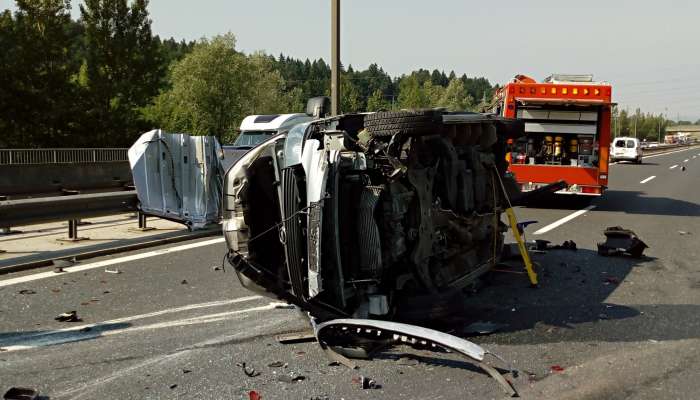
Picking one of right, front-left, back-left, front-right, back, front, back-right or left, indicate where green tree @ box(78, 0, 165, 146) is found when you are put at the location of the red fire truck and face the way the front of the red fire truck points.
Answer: front-left

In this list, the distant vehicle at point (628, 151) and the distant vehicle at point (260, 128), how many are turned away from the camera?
1

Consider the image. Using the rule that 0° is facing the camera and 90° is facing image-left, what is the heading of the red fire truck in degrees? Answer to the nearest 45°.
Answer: approximately 180°

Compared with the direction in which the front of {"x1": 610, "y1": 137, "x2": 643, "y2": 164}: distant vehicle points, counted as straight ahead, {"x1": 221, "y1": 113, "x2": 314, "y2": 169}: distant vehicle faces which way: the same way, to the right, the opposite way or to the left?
the opposite way

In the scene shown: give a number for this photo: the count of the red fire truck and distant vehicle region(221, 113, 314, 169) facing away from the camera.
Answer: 1

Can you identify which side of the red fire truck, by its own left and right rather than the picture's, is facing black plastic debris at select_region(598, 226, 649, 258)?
back

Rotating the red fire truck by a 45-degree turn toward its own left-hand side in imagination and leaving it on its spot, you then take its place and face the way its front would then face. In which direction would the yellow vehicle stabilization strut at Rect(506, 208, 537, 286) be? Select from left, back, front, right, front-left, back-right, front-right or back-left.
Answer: back-left

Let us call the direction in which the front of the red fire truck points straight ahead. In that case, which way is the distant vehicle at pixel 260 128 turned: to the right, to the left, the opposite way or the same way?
the opposite way

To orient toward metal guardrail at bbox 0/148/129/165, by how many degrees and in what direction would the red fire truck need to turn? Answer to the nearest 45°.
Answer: approximately 90° to its left

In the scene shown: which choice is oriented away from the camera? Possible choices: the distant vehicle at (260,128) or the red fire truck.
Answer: the red fire truck

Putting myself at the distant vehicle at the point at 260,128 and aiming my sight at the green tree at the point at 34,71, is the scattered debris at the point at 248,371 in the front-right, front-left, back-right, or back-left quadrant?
back-left

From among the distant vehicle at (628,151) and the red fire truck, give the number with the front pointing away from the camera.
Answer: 2

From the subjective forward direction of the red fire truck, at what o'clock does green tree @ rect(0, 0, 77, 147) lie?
The green tree is roughly at 10 o'clock from the red fire truck.
